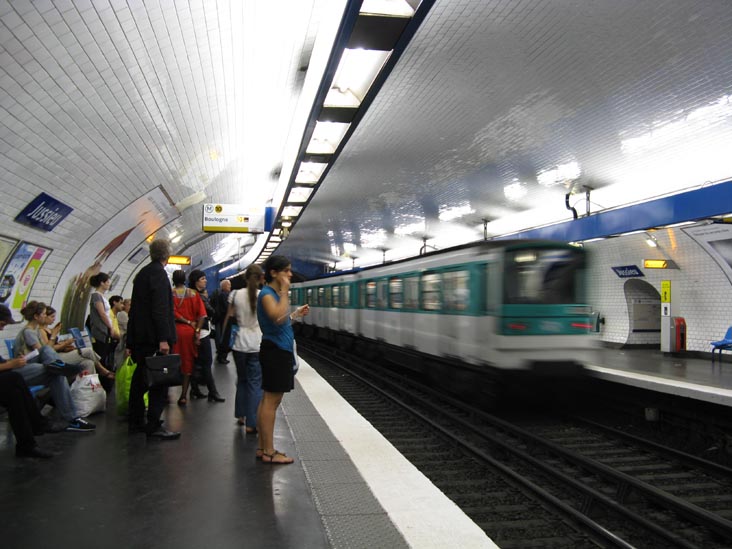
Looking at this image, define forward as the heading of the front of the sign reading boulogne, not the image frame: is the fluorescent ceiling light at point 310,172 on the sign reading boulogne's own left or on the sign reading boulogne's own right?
on the sign reading boulogne's own left

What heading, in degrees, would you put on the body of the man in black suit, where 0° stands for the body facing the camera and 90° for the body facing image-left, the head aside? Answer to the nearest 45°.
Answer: approximately 225°

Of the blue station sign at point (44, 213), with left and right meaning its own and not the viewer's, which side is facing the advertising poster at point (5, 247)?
right

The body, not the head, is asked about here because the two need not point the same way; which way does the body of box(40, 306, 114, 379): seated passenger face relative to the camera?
to the viewer's right

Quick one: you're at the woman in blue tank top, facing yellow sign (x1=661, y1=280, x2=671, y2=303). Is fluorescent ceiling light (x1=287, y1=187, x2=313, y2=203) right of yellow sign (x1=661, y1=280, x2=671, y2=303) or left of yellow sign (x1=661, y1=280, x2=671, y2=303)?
left

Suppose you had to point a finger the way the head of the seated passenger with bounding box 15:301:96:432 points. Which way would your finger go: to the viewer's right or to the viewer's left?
to the viewer's right

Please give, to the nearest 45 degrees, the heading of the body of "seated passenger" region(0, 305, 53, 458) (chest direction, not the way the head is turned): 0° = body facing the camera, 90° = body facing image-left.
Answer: approximately 270°

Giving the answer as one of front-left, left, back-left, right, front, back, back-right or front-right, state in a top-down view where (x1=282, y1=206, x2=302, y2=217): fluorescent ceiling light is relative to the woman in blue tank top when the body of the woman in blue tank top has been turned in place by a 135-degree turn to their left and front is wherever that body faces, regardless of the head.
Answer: front-right

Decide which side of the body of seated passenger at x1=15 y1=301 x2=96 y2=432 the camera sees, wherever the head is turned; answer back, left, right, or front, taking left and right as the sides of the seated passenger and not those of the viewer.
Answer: right

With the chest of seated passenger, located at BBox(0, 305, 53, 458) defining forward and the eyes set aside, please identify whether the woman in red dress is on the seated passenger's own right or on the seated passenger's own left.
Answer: on the seated passenger's own left

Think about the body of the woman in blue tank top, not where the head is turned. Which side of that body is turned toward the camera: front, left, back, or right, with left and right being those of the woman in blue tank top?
right

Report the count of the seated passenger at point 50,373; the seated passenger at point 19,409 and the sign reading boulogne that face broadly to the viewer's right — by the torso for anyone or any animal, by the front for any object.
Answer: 2

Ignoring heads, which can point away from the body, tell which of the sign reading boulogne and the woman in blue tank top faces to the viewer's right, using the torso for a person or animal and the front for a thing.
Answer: the woman in blue tank top

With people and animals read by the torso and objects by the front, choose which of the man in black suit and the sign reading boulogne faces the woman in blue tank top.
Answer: the sign reading boulogne
